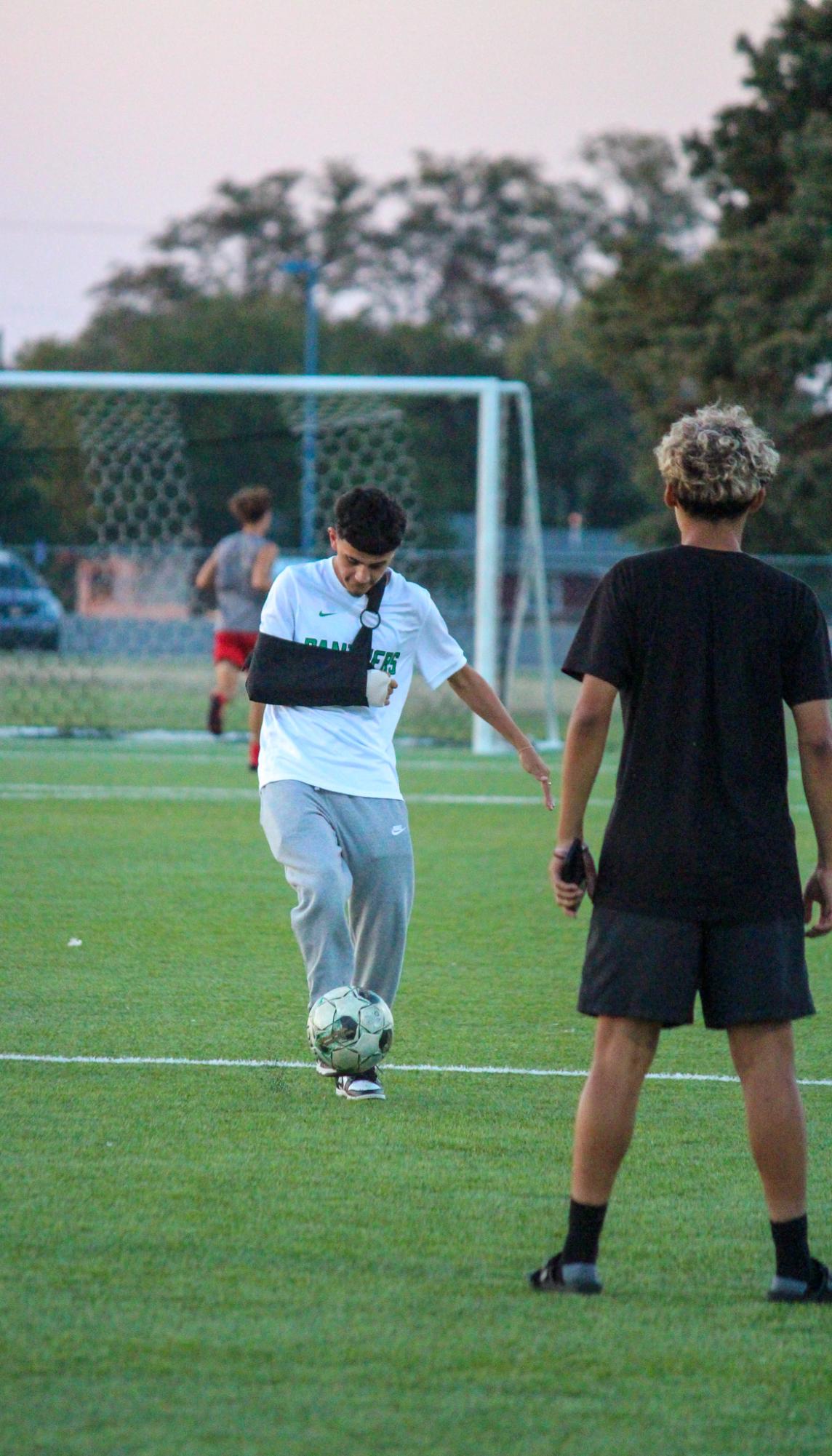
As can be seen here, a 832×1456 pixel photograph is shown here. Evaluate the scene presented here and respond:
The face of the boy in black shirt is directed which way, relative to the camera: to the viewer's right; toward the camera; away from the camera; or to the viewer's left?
away from the camera

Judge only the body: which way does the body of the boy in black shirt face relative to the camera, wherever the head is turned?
away from the camera

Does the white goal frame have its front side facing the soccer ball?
yes

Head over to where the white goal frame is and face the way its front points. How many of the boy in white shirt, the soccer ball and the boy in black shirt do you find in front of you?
3

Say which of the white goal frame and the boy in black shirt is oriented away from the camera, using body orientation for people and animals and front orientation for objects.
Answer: the boy in black shirt

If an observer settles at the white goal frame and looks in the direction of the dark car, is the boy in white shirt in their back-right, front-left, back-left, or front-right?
back-left

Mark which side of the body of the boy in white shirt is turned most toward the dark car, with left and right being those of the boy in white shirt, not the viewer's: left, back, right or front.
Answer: back

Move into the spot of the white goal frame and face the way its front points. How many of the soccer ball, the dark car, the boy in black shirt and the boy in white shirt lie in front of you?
3

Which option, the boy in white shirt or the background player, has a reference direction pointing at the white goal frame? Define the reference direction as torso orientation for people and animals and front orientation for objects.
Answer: the background player

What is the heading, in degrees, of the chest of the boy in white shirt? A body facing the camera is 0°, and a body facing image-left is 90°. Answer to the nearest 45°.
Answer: approximately 0°

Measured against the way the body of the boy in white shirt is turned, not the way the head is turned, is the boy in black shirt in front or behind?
in front

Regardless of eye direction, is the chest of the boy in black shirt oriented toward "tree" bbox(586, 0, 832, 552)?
yes

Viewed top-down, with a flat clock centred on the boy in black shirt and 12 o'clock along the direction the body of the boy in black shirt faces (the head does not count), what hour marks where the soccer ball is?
The soccer ball is roughly at 11 o'clock from the boy in black shirt.
